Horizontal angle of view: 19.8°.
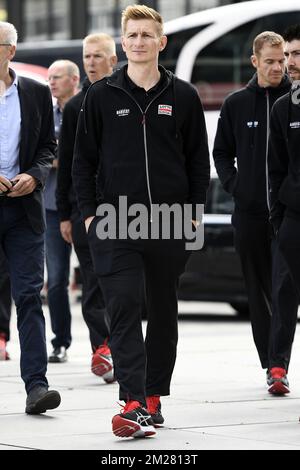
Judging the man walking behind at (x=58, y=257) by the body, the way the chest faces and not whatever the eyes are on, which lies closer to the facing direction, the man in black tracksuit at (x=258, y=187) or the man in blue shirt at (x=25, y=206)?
the man in blue shirt

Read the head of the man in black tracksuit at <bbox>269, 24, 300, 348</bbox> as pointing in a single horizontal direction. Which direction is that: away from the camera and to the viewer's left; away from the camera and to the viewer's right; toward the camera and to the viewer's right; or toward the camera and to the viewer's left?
toward the camera and to the viewer's left

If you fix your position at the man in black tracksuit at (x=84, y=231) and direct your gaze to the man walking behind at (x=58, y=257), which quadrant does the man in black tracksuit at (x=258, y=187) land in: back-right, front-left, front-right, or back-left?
back-right

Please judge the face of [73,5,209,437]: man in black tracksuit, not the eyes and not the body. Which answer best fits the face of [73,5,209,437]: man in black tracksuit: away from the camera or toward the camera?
toward the camera

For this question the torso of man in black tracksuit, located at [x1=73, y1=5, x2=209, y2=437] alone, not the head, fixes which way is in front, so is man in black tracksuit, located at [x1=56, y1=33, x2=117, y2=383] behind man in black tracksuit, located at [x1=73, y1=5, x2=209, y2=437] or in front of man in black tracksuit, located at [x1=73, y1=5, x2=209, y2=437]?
behind

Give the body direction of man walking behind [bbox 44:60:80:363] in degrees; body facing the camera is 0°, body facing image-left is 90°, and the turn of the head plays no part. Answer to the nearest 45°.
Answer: approximately 45°

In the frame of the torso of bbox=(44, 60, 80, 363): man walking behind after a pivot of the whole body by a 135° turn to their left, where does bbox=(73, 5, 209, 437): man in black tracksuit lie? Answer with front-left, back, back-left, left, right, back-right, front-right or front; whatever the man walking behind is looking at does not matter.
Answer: right

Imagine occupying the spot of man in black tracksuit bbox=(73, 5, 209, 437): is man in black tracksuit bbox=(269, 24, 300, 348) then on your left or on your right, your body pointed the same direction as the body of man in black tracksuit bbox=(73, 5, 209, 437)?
on your left

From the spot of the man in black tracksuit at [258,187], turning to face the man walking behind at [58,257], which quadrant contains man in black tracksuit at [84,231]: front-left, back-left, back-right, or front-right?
front-left

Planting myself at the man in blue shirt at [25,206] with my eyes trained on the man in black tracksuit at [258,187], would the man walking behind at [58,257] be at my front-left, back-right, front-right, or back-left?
front-left

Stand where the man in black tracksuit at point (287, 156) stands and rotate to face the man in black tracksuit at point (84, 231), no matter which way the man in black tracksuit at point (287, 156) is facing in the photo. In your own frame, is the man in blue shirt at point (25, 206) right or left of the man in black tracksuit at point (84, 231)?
left

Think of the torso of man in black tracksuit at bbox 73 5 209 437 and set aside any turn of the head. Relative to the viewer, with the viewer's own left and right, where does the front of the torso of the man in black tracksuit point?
facing the viewer
